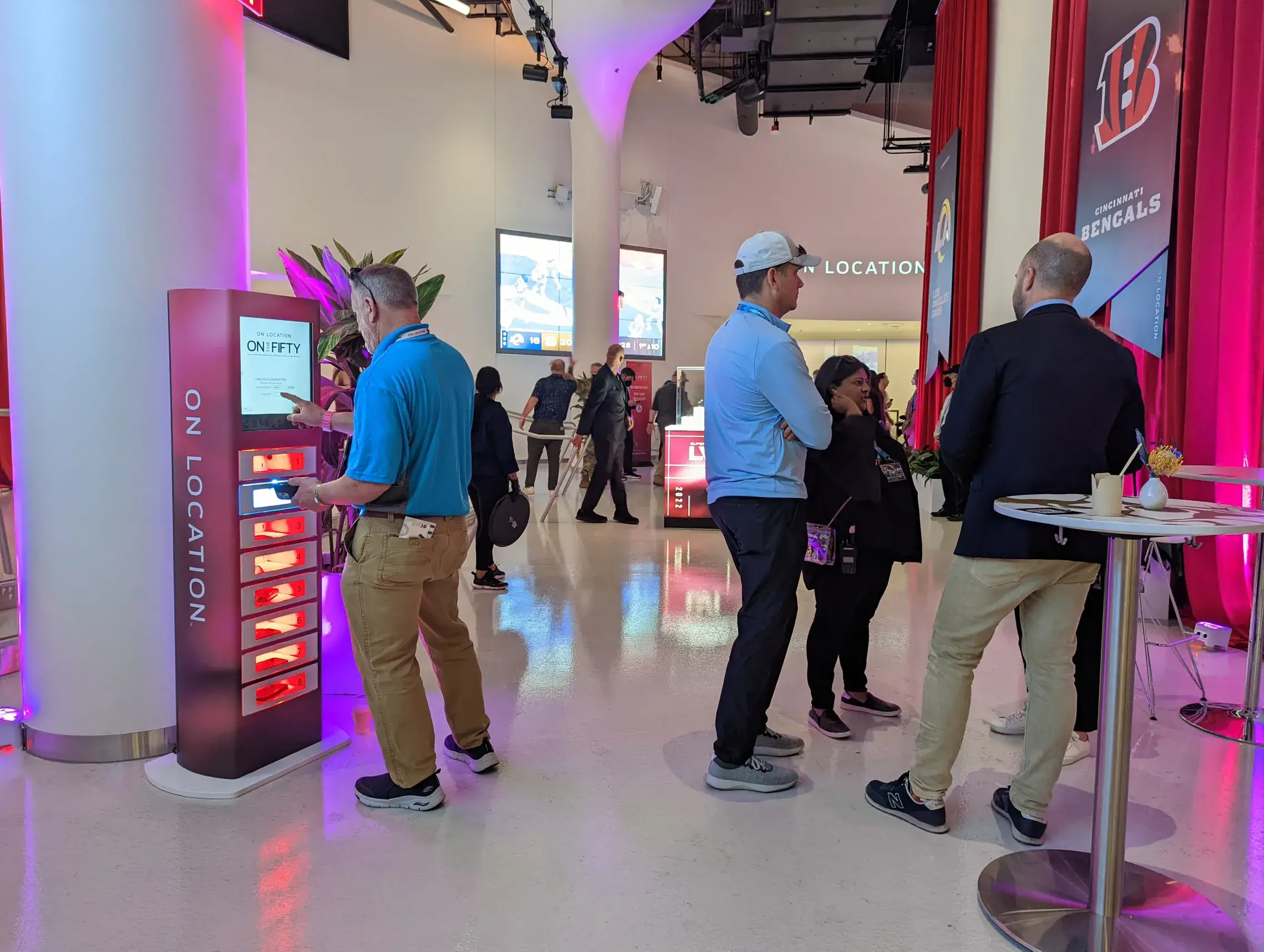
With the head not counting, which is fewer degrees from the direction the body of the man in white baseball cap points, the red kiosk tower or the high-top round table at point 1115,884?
the high-top round table

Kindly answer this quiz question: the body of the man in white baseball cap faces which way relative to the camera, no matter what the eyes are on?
to the viewer's right

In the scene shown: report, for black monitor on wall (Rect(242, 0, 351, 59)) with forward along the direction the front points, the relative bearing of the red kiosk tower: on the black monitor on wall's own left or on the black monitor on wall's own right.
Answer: on the black monitor on wall's own right

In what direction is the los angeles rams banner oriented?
to the viewer's left

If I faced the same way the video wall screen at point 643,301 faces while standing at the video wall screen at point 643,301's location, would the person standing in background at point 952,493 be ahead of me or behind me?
ahead

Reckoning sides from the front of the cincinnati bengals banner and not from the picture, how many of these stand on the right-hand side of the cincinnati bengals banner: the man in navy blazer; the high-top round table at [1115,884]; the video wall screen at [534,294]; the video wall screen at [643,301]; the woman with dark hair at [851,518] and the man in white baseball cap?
2

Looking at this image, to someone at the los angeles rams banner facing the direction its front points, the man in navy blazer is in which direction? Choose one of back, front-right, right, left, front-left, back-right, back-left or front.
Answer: left

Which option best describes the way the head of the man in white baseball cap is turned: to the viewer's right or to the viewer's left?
to the viewer's right

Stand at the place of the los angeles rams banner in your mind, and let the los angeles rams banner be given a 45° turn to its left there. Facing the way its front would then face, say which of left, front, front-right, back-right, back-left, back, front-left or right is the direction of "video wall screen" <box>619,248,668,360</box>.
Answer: right

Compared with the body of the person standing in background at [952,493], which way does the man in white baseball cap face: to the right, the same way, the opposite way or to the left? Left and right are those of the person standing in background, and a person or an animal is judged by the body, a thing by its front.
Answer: the opposite way

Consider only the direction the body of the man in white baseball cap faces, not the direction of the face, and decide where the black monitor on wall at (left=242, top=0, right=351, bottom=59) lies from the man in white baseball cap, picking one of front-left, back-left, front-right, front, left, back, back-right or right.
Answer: back-left

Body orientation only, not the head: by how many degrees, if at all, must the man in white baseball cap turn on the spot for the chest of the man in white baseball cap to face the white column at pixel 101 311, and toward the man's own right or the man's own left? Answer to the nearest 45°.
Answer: approximately 180°
